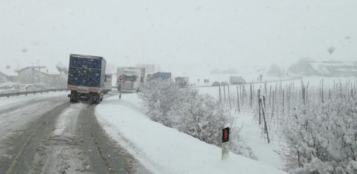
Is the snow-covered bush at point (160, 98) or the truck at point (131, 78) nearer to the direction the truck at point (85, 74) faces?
the truck

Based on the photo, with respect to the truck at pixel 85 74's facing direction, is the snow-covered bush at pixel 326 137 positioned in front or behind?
behind

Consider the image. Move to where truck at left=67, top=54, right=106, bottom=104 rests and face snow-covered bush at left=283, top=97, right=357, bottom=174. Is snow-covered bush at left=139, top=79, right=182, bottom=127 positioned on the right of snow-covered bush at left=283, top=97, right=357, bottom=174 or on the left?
left

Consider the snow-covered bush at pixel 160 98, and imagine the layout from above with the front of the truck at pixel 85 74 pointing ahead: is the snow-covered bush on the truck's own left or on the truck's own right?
on the truck's own right

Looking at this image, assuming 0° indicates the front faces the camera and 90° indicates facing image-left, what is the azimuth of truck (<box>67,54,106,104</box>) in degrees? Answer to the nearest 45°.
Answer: approximately 180°

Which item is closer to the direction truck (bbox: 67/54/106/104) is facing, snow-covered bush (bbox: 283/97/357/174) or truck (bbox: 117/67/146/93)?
the truck

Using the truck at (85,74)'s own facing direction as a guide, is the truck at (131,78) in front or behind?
in front
